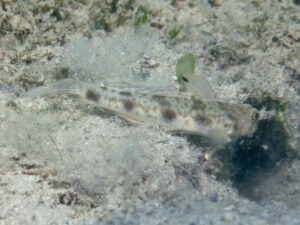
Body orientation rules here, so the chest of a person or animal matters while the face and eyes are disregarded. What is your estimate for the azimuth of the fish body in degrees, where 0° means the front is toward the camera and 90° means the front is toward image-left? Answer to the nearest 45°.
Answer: approximately 270°

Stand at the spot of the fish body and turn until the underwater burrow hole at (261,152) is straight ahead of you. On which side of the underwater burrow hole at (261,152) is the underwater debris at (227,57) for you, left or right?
left

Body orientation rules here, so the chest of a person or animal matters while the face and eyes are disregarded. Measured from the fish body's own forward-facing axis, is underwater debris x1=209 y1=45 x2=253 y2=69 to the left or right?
on its left

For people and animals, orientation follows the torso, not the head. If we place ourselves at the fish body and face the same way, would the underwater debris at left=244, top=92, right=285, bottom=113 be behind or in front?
in front

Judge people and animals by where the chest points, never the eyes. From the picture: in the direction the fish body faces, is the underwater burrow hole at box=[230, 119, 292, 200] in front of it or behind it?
in front
